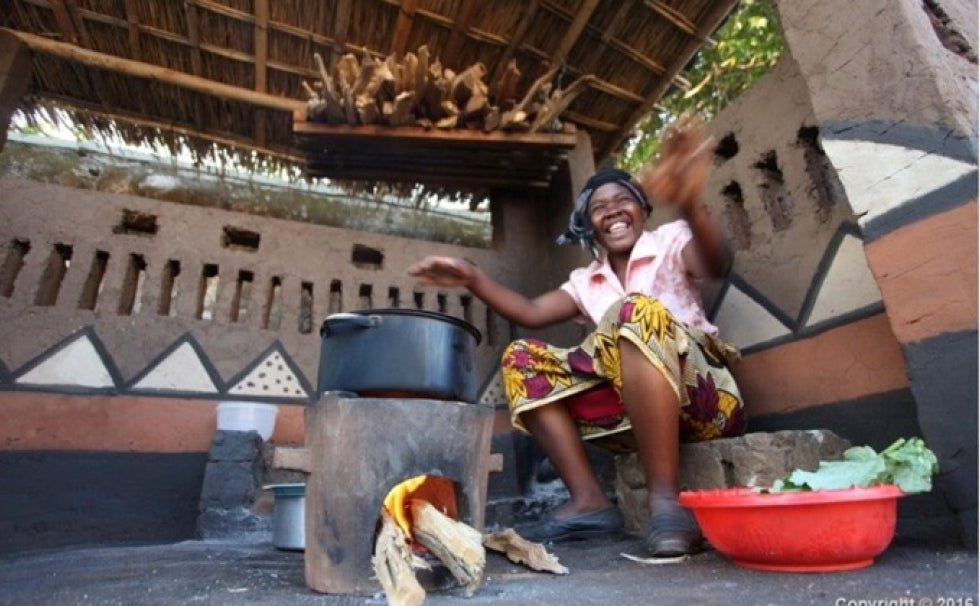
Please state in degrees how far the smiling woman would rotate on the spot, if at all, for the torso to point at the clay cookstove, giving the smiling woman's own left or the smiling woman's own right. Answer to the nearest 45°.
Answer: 0° — they already face it

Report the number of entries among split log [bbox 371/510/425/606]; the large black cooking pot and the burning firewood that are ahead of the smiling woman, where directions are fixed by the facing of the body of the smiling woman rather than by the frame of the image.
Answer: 3

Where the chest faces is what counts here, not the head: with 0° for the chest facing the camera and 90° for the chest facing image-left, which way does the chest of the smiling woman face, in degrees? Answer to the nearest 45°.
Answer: approximately 45°

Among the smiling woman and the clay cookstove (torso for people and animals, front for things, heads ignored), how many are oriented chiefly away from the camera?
0

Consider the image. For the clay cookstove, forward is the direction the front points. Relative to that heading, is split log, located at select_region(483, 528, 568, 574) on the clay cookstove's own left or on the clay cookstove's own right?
on the clay cookstove's own left

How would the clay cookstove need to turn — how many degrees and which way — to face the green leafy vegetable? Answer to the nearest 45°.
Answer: approximately 45° to its left
